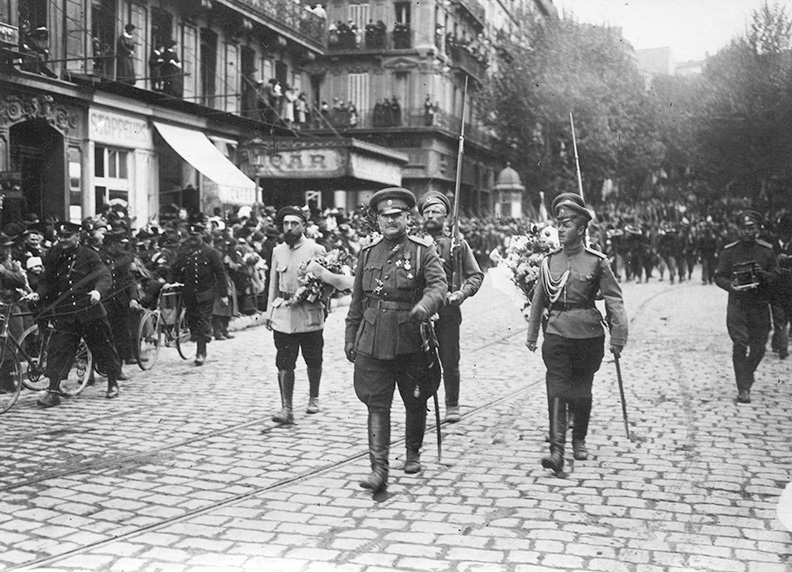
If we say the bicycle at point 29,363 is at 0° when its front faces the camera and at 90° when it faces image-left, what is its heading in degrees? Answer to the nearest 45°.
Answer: approximately 45°

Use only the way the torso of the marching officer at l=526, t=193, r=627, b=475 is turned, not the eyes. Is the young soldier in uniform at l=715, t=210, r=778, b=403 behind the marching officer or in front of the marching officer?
behind

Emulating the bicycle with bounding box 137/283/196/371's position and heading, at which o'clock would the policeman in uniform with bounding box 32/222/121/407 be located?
The policeman in uniform is roughly at 11 o'clock from the bicycle.

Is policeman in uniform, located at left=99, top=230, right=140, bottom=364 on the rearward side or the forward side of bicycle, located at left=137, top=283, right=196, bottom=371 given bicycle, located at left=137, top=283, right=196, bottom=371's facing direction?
on the forward side

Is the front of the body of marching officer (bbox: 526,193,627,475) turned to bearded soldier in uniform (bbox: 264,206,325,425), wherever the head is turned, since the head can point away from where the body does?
no

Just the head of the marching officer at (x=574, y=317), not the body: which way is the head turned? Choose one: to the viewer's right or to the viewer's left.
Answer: to the viewer's left

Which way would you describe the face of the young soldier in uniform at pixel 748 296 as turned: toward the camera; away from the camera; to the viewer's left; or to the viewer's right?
toward the camera

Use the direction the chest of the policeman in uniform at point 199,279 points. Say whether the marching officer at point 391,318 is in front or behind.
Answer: in front

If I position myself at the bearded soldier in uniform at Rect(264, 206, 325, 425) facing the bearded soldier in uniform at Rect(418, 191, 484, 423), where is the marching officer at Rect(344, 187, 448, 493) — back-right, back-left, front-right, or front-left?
front-right

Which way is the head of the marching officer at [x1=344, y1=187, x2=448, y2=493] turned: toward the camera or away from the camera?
toward the camera

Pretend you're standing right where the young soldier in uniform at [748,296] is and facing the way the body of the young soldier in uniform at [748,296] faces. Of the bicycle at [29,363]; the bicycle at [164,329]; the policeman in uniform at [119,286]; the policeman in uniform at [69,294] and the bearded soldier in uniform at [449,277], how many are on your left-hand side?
0

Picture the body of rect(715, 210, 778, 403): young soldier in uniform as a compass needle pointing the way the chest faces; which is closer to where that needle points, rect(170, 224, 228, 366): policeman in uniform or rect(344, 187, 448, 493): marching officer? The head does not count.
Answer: the marching officer

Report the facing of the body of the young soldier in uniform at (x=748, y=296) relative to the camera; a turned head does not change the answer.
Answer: toward the camera

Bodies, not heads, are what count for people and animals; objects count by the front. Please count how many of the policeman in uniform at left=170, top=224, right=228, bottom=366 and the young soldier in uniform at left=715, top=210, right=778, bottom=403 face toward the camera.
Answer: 2
